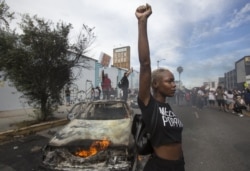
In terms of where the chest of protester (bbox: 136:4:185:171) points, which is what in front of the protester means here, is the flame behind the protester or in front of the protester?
behind

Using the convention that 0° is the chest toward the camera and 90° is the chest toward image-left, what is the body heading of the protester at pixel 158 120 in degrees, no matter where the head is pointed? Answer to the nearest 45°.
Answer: approximately 315°

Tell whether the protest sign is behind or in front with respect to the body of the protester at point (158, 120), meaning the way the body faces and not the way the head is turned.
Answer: behind
